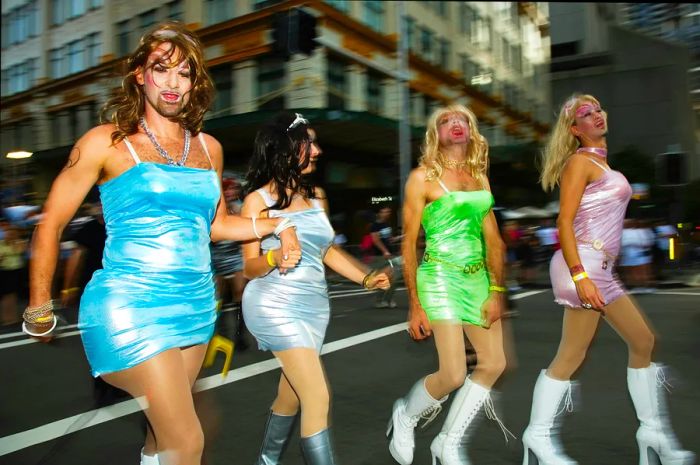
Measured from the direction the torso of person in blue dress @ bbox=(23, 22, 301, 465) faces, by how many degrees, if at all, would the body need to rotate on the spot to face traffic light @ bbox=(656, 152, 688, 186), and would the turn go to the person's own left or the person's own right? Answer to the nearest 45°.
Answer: approximately 90° to the person's own left

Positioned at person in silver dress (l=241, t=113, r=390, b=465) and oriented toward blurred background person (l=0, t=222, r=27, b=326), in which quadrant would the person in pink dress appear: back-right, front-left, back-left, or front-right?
back-right

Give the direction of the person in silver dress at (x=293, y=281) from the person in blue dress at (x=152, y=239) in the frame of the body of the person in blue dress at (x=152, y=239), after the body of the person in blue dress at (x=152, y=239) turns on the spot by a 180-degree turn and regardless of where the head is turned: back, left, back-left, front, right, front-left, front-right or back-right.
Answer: right

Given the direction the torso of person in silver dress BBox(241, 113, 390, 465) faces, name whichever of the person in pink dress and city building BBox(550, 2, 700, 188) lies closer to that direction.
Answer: the person in pink dress

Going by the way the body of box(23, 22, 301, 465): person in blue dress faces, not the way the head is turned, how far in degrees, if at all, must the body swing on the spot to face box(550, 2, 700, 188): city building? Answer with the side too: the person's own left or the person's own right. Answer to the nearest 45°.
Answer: approximately 90° to the person's own left

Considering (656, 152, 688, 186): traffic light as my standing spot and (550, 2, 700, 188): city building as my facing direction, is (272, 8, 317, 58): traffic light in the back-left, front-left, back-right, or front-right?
back-left

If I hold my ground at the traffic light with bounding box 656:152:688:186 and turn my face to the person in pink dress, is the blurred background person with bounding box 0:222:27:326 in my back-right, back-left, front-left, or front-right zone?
front-right

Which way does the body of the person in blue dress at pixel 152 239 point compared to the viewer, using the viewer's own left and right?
facing the viewer and to the right of the viewer

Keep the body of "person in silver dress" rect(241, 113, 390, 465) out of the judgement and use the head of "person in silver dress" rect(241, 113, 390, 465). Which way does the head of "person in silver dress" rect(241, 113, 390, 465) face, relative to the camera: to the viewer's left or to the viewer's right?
to the viewer's right
